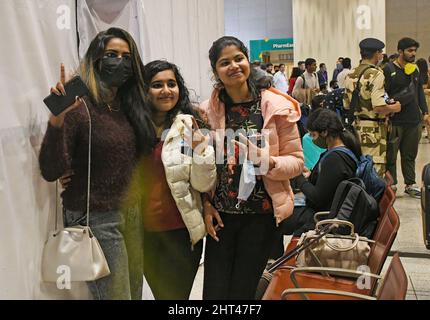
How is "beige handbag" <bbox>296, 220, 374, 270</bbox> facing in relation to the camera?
toward the camera

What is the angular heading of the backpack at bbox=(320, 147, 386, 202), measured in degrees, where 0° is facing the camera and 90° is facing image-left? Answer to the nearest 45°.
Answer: approximately 270°

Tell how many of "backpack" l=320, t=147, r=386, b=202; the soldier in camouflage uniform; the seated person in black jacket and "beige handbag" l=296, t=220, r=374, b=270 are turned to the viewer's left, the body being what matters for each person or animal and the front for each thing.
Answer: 1

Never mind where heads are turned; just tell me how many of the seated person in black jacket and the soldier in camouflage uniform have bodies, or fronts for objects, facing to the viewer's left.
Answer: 1

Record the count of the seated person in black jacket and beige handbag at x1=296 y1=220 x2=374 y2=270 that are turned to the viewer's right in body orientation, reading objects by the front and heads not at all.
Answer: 0

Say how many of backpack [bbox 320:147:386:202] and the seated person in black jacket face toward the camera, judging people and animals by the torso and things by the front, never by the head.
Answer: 0

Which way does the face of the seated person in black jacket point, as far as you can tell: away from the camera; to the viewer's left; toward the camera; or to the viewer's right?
to the viewer's left

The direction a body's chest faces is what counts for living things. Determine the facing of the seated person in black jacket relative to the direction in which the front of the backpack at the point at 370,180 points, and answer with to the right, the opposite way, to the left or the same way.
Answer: the opposite way

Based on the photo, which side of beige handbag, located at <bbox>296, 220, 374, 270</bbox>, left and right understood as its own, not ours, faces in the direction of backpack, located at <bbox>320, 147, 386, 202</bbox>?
back

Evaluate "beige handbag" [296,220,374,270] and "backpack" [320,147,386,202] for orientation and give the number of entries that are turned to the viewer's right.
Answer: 1

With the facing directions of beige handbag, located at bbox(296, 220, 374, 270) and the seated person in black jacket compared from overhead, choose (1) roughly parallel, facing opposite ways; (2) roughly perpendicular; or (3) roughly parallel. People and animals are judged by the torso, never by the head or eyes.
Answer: roughly perpendicular

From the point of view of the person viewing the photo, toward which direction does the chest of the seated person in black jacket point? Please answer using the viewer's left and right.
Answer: facing to the left of the viewer

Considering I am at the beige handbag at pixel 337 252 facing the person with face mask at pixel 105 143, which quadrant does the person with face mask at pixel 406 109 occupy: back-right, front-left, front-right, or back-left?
back-right
